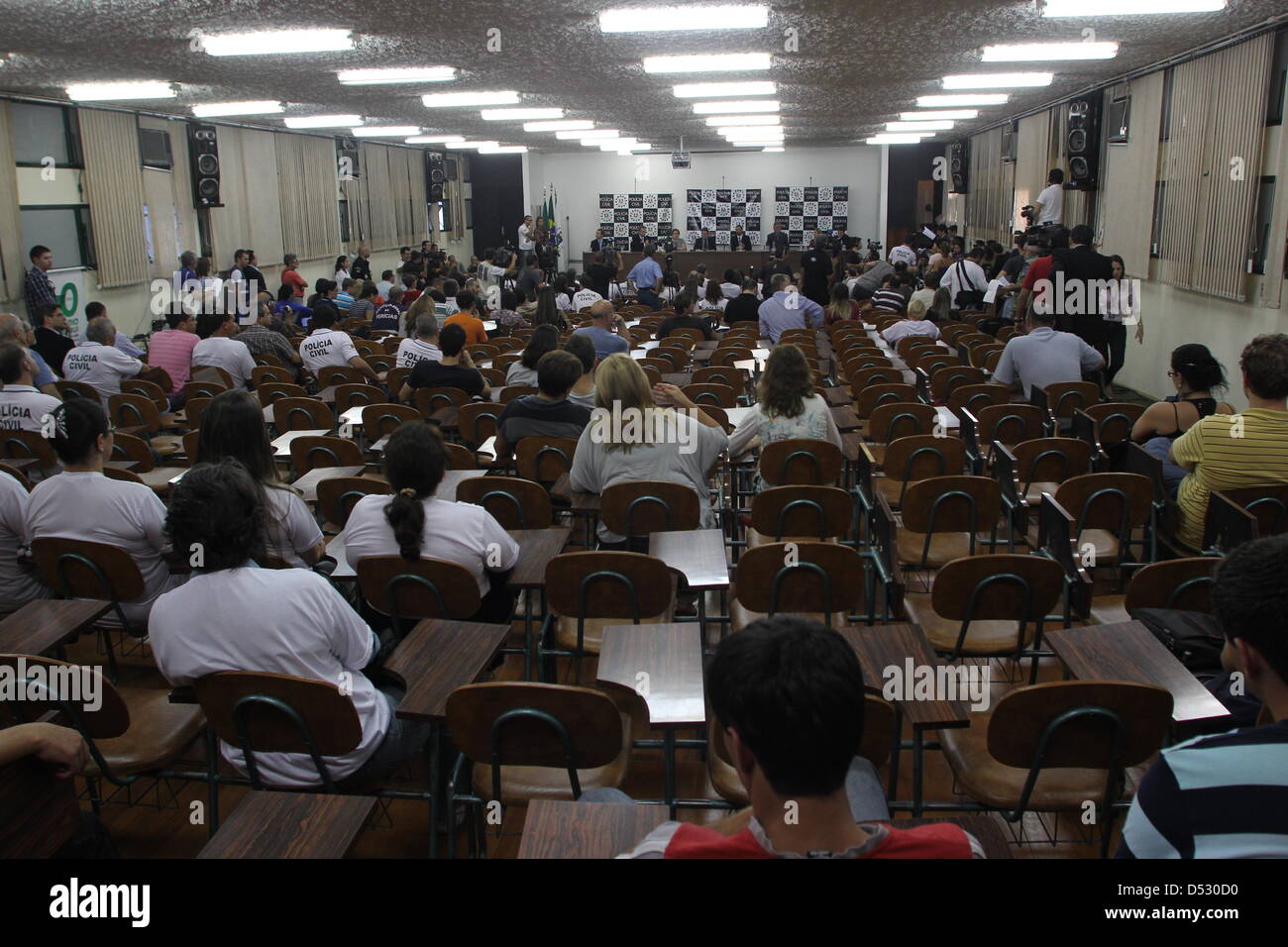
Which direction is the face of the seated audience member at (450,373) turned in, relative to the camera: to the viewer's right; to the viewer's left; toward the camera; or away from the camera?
away from the camera

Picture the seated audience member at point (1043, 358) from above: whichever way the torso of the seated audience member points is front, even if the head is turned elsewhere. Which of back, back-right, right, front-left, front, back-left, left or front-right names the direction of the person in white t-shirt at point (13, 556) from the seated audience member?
back-left

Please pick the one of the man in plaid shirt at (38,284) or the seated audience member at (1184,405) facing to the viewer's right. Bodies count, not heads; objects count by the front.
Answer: the man in plaid shirt

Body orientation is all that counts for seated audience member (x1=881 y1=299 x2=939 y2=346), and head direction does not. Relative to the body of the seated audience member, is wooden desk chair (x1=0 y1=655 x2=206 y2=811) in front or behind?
behind

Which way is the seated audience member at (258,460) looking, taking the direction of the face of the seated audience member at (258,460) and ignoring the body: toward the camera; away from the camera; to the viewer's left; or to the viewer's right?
away from the camera

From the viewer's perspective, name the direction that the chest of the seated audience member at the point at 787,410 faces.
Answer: away from the camera

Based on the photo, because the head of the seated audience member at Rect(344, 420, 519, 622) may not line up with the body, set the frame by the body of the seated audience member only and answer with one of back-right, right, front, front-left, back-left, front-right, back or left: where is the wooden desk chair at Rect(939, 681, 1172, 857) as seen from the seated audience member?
back-right

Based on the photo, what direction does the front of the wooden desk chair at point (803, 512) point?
away from the camera

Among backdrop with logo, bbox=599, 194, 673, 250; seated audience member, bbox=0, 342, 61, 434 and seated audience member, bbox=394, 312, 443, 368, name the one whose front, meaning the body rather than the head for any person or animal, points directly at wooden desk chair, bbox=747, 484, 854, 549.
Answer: the backdrop with logo

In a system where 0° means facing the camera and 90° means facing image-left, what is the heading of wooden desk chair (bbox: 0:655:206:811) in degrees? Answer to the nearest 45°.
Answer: approximately 225°

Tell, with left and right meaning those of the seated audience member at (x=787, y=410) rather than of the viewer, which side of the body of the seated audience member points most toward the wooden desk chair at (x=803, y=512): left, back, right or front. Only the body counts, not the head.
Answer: back

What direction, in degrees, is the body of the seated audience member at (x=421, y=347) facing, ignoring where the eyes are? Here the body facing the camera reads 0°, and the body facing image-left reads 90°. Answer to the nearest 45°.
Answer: approximately 180°

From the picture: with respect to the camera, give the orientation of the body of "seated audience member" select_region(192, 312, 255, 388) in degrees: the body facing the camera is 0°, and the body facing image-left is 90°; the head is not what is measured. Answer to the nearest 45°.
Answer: approximately 225°

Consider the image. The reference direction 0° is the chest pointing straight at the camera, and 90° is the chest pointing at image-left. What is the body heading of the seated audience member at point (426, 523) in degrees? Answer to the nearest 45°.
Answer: approximately 180°

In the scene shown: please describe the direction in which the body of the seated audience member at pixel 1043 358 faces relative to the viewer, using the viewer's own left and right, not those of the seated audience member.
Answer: facing away from the viewer
